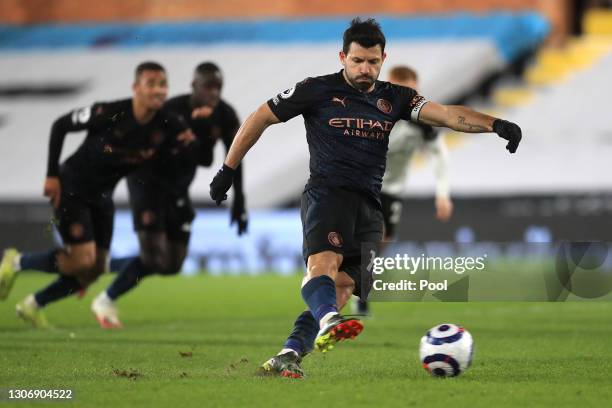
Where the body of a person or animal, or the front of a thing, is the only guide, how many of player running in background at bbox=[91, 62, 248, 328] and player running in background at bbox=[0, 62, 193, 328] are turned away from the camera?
0

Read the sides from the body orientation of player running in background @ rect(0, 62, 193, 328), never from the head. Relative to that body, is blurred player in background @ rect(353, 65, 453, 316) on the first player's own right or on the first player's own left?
on the first player's own left

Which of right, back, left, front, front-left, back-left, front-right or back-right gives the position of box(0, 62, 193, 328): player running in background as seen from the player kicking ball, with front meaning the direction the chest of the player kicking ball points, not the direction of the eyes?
back-right
